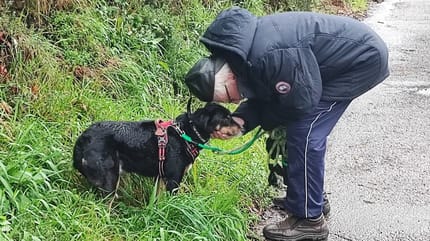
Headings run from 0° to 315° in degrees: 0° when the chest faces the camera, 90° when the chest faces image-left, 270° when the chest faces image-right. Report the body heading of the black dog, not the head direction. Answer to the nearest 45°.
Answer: approximately 270°

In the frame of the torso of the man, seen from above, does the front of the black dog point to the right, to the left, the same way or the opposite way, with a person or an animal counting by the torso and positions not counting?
the opposite way

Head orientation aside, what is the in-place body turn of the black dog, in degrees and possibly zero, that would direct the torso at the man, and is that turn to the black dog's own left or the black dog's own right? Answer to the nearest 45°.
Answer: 0° — it already faces them

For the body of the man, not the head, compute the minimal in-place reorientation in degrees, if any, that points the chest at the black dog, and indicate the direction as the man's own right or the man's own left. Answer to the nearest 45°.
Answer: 0° — they already face it

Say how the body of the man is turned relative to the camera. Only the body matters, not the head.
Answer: to the viewer's left

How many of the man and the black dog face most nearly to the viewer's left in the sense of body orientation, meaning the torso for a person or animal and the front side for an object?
1

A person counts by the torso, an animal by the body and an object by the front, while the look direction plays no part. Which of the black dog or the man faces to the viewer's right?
the black dog
